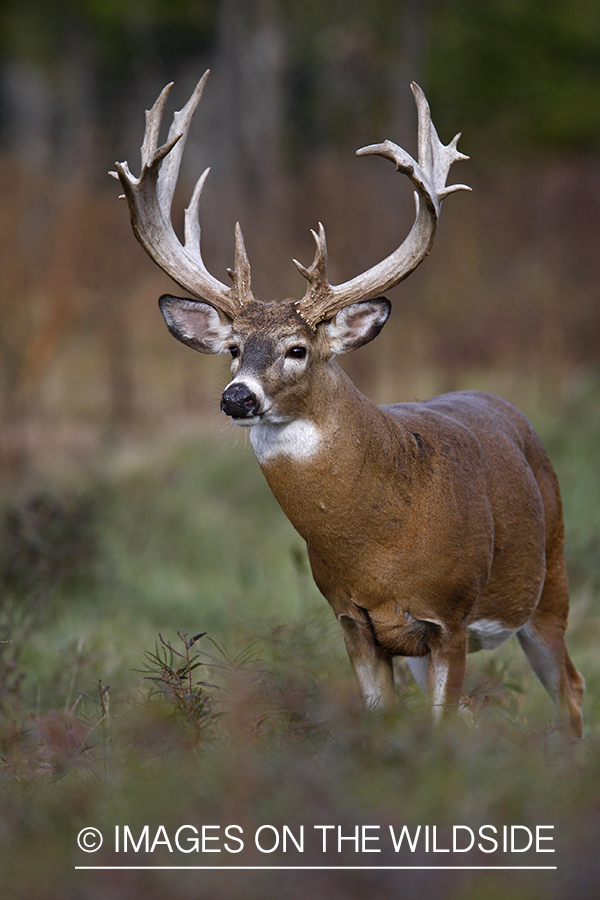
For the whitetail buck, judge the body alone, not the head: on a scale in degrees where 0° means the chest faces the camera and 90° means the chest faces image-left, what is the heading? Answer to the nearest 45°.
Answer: approximately 45°
